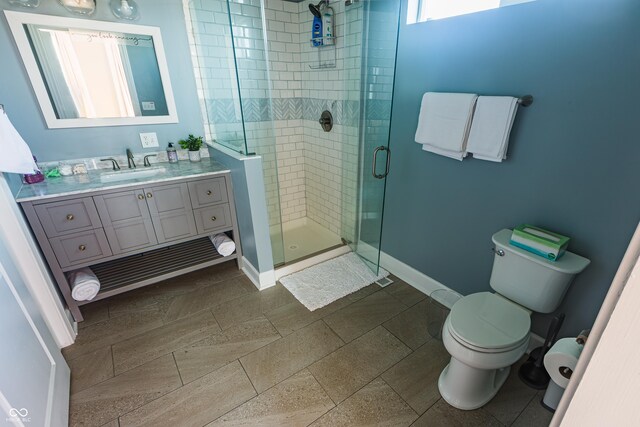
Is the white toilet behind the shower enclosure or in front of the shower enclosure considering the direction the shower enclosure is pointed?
in front

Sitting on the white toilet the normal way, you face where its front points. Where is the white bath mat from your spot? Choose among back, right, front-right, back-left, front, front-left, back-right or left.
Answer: front-right

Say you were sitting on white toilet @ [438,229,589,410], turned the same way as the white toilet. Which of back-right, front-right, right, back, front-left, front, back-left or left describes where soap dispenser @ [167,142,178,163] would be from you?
front-right

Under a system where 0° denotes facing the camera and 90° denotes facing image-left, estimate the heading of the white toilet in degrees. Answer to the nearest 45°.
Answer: approximately 45°

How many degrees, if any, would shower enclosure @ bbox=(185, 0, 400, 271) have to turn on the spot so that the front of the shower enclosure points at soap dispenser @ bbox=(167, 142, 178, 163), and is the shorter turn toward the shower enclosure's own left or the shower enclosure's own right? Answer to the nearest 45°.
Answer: approximately 135° to the shower enclosure's own right

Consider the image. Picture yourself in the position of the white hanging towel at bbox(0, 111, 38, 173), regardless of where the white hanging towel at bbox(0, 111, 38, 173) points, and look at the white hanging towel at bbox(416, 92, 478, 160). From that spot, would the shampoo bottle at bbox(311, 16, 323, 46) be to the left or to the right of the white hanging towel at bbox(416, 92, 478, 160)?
left

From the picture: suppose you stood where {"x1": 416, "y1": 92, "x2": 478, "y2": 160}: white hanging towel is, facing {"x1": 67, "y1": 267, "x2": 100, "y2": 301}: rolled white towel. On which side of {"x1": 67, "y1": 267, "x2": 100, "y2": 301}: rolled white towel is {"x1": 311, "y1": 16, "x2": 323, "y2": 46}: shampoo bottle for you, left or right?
right

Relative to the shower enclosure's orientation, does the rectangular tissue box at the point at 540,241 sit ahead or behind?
ahead

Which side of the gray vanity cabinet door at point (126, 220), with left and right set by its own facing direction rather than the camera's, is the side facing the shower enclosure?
left

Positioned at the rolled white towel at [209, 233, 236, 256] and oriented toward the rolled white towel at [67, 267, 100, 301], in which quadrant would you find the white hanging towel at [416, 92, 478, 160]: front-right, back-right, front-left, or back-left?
back-left

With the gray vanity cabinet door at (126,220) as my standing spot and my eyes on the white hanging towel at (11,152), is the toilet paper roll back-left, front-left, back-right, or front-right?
back-left

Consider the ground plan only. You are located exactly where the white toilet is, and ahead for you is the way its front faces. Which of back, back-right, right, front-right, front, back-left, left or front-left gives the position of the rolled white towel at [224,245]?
front-right

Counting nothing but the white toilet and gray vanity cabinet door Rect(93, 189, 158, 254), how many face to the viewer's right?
0

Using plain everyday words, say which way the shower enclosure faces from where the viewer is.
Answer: facing the viewer and to the right of the viewer
